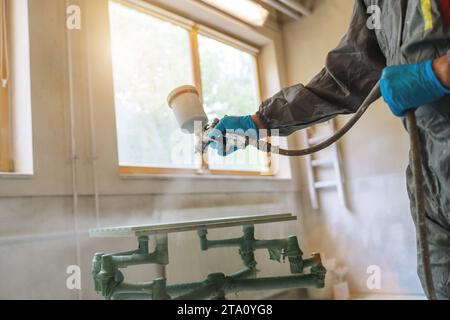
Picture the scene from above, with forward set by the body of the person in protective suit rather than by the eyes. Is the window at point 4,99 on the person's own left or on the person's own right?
on the person's own right

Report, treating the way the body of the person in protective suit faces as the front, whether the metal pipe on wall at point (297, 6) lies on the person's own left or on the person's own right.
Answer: on the person's own right

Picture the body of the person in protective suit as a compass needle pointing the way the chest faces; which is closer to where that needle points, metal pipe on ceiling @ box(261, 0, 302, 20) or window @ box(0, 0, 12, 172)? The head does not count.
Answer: the window

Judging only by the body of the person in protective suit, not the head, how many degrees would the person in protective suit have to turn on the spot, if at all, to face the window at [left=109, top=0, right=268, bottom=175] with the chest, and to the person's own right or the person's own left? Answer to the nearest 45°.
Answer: approximately 90° to the person's own right

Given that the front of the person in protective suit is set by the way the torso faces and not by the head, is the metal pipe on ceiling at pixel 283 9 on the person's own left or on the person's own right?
on the person's own right

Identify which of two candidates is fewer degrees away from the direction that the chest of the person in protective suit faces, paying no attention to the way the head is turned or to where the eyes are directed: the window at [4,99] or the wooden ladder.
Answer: the window

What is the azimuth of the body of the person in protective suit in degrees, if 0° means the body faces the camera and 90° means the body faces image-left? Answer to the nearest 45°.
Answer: approximately 45°

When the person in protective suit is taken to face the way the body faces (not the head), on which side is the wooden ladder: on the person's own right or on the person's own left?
on the person's own right
